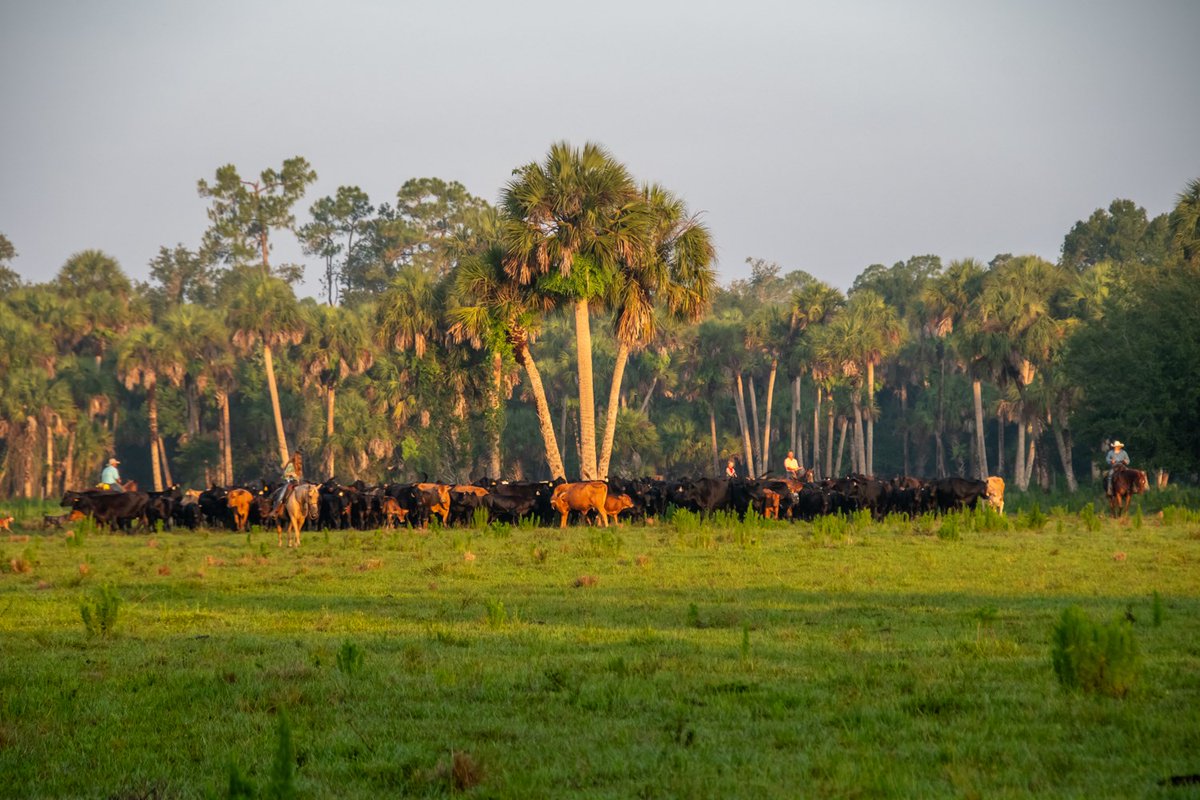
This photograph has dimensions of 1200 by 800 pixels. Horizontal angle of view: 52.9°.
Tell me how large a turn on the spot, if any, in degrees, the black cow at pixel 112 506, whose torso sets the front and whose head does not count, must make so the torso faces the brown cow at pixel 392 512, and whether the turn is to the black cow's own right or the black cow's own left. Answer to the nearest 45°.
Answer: approximately 180°

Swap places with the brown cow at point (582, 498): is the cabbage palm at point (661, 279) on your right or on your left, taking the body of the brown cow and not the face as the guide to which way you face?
on your right

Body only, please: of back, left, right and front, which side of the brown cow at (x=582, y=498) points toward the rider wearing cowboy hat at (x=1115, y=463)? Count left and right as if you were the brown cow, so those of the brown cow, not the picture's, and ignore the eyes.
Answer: back

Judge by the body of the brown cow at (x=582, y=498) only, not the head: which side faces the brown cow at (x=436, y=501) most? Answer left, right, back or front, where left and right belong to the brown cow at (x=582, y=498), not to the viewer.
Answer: front

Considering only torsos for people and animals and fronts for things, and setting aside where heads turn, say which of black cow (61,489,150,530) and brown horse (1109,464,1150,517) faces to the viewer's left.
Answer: the black cow

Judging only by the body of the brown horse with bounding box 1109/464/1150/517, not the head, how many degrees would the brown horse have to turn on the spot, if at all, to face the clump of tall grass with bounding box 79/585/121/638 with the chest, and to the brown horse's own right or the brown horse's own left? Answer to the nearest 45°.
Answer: approximately 45° to the brown horse's own right

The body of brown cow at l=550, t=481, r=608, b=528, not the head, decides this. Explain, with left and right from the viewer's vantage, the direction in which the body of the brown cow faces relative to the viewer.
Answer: facing to the left of the viewer

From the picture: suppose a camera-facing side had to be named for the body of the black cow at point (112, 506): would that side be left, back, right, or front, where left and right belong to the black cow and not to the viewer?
left
